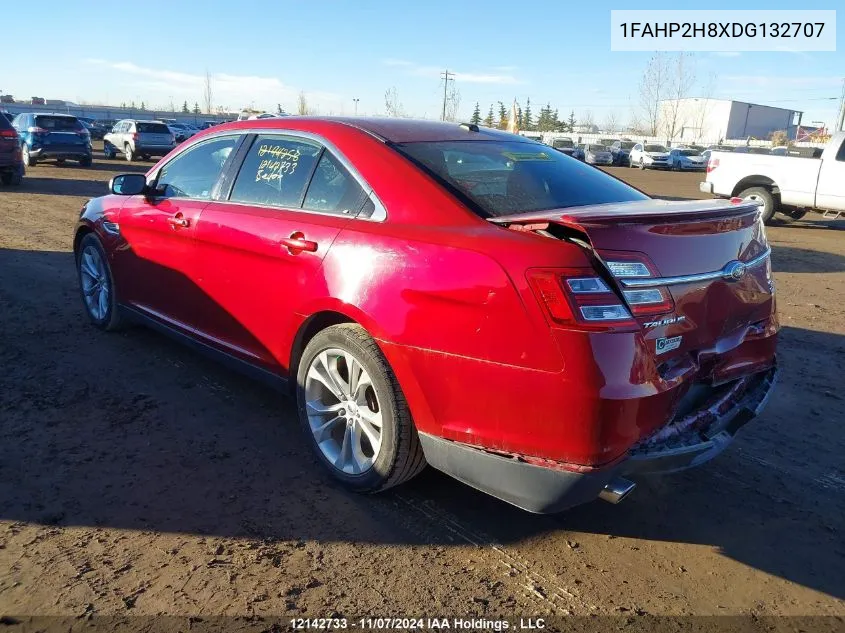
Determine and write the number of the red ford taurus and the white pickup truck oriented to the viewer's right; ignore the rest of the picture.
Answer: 1

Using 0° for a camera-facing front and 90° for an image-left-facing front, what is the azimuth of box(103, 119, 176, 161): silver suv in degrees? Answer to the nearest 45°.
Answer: approximately 135°

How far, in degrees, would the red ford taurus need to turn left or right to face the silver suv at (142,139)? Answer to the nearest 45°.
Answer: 0° — it already faces it

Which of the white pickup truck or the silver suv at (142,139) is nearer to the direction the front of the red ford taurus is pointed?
the silver suv

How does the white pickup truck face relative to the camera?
to the viewer's right

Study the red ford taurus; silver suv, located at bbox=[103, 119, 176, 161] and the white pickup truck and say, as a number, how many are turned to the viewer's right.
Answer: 1

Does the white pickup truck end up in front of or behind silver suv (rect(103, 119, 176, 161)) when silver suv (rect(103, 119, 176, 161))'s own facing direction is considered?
behind

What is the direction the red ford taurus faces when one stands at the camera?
facing away from the viewer and to the left of the viewer

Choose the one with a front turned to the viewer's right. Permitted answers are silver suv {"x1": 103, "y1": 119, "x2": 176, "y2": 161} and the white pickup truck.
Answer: the white pickup truck
